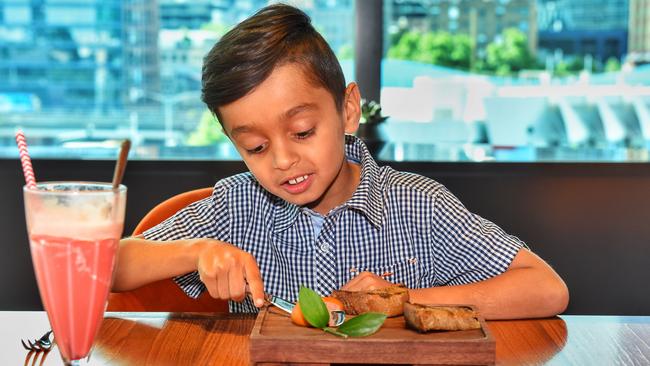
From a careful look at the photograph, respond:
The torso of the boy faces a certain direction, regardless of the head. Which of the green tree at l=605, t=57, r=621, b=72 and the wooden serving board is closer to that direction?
the wooden serving board

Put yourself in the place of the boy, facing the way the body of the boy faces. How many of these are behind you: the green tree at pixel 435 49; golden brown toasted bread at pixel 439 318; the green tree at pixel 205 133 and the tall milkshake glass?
2

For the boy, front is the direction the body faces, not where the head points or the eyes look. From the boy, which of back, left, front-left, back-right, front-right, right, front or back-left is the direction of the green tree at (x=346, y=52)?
back

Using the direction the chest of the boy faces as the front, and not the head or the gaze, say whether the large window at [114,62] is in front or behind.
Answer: behind

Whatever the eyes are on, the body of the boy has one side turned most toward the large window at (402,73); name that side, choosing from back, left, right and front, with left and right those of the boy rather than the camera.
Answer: back

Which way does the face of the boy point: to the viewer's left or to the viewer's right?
to the viewer's left

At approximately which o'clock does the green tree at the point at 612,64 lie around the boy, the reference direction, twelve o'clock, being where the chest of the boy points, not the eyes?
The green tree is roughly at 7 o'clock from the boy.

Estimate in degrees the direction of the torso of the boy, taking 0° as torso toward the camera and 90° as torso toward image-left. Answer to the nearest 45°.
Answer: approximately 0°

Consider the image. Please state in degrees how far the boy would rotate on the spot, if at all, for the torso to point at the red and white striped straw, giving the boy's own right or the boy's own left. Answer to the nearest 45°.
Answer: approximately 45° to the boy's own right
